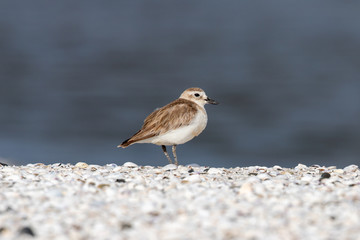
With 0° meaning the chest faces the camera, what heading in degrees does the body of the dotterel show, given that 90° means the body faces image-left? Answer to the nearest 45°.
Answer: approximately 270°

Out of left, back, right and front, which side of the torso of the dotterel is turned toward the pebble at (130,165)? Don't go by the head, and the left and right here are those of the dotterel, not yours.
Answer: back

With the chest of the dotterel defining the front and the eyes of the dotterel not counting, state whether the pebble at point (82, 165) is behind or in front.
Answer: behind

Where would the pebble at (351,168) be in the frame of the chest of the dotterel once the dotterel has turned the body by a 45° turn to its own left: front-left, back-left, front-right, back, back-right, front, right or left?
front-right
